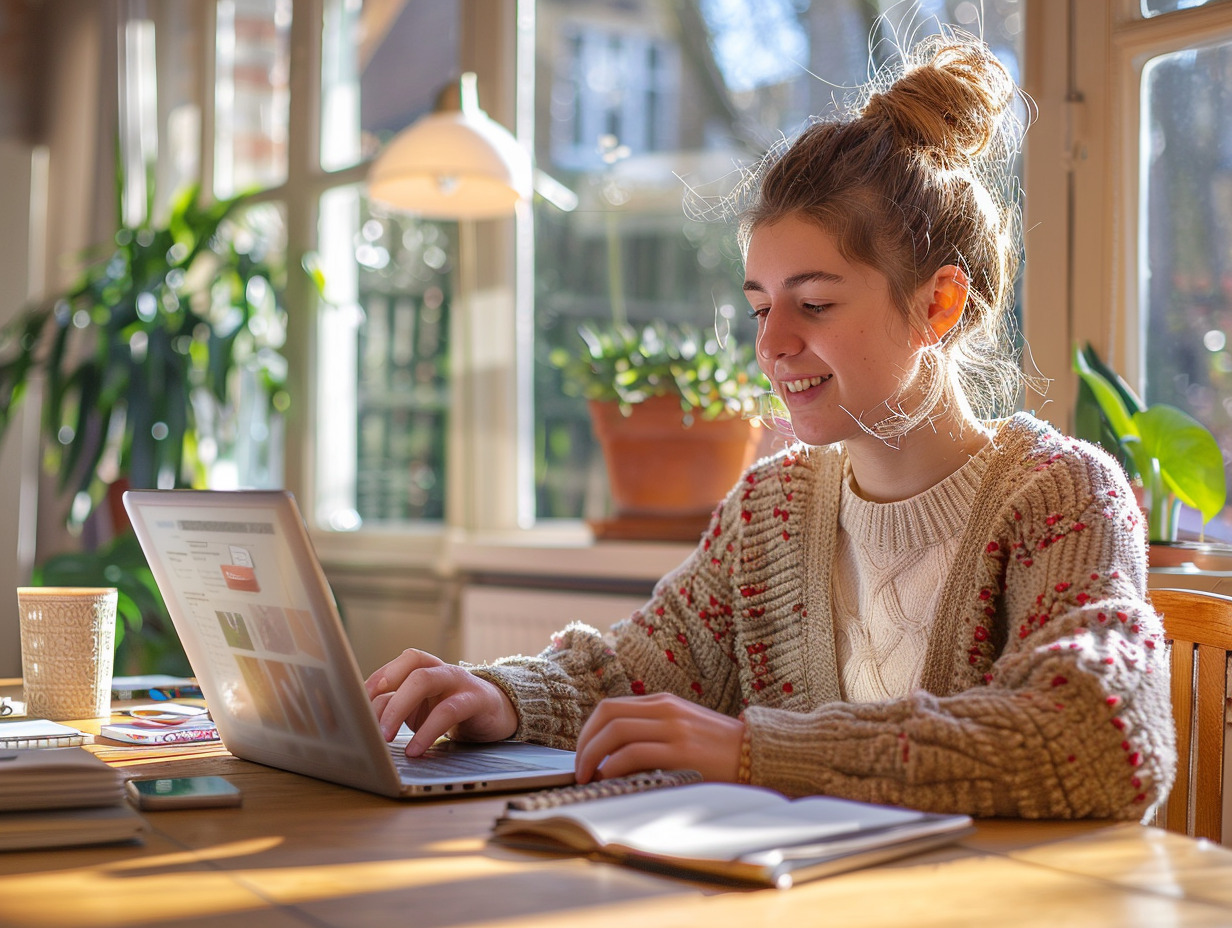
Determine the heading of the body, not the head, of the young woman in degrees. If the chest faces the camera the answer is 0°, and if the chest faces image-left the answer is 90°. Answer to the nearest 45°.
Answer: approximately 45°

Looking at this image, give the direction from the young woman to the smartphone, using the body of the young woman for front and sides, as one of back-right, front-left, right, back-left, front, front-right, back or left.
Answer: front

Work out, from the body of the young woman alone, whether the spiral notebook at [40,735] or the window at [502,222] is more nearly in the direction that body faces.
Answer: the spiral notebook

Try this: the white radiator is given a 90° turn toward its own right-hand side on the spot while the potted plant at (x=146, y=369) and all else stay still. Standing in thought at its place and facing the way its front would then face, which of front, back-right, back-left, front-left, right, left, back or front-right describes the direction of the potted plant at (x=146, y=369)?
front-right

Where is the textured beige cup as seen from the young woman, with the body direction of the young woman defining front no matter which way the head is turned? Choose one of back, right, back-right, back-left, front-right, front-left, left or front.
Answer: front-right

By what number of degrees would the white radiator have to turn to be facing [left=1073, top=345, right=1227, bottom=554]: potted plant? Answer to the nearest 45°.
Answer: approximately 45° to its left

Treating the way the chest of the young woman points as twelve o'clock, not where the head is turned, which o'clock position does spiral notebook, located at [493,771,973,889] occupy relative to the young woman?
The spiral notebook is roughly at 11 o'clock from the young woman.

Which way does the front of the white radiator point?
toward the camera

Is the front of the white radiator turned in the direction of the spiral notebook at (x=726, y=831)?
yes

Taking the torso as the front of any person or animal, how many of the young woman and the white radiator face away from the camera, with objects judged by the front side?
0

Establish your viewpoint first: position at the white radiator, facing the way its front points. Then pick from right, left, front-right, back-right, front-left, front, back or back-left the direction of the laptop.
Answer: front

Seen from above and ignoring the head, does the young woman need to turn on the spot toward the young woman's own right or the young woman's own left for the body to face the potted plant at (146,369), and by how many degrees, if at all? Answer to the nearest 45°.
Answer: approximately 90° to the young woman's own right
